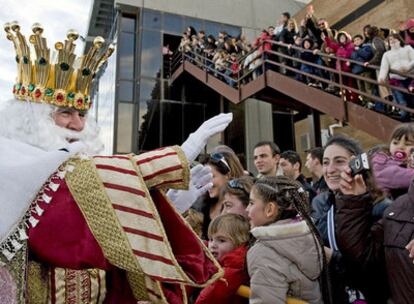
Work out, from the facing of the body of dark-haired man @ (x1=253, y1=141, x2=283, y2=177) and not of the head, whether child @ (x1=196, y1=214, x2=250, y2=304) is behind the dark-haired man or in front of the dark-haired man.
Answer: in front

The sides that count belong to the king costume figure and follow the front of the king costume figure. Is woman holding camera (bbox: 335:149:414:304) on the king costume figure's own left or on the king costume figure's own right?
on the king costume figure's own left

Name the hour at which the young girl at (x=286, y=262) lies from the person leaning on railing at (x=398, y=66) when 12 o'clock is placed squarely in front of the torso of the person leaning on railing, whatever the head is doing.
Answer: The young girl is roughly at 11 o'clock from the person leaning on railing.

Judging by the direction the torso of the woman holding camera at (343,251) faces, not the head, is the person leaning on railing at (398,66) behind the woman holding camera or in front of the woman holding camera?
behind

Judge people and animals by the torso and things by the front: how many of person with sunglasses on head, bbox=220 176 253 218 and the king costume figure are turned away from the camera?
0

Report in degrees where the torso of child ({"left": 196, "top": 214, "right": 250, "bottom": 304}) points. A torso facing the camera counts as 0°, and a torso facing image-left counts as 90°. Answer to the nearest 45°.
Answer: approximately 45°
